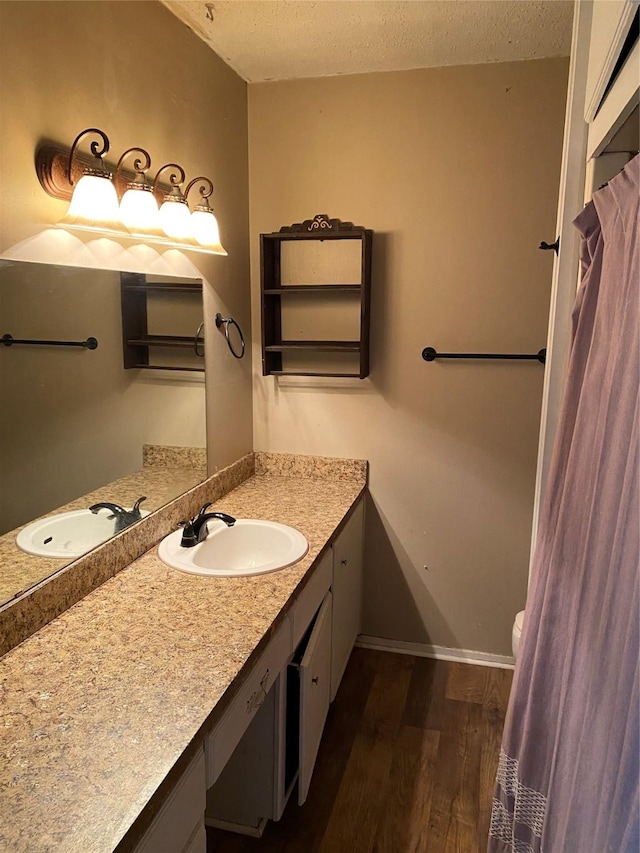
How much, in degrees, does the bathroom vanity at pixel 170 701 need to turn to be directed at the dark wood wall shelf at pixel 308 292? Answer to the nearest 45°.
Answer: approximately 90° to its left

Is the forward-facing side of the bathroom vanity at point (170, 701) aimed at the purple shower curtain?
yes

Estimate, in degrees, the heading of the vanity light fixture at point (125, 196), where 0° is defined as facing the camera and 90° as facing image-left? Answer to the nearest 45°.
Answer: approximately 315°

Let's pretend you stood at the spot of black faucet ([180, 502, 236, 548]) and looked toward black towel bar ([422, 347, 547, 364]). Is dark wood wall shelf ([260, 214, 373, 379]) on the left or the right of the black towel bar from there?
left

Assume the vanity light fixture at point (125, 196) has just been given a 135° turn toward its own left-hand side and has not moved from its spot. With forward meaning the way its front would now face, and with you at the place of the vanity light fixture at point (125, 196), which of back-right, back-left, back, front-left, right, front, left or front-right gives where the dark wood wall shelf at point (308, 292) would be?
front-right

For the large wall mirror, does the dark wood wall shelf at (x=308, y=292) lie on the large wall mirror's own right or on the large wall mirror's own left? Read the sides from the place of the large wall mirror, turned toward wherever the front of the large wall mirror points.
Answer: on the large wall mirror's own left

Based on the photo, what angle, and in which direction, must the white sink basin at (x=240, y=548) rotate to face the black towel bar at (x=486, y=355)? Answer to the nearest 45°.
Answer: approximately 45° to its left

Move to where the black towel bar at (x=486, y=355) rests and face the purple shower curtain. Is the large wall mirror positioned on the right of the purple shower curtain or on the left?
right

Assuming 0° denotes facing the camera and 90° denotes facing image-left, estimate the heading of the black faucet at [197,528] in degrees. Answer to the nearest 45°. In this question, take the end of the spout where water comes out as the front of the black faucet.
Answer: approximately 315°
